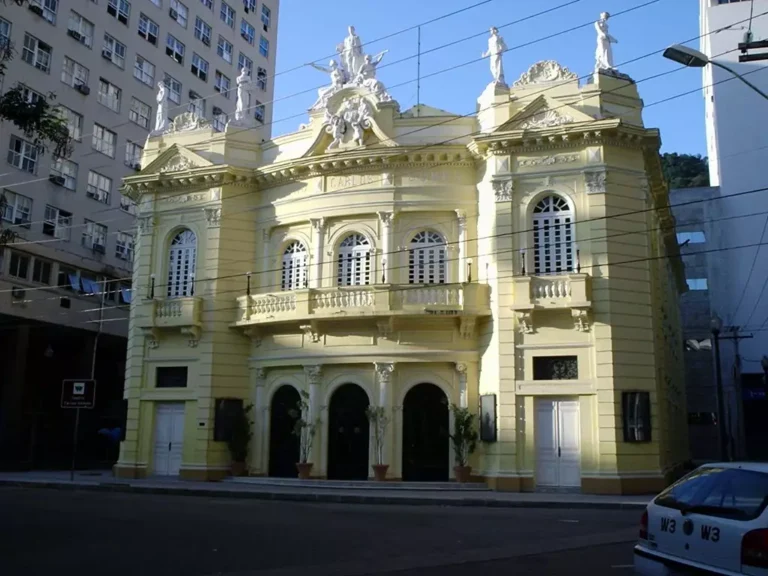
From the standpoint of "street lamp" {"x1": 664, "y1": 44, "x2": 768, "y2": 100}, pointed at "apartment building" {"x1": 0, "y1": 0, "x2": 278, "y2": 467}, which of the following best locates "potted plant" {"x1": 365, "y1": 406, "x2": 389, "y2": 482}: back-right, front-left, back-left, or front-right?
front-right

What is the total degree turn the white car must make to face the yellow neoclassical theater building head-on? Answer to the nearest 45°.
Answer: approximately 90° to its left

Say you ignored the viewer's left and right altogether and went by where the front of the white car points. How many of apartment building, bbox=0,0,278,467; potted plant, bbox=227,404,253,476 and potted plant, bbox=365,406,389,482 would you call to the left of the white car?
3

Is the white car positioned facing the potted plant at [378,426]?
no

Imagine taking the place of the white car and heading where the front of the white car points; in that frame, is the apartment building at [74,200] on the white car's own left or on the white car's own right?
on the white car's own left

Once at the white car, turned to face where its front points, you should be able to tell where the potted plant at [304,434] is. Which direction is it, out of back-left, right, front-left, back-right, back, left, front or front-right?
left

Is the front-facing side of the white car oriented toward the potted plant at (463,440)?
no

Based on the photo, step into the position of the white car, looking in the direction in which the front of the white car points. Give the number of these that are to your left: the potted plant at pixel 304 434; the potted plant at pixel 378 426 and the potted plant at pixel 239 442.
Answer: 3

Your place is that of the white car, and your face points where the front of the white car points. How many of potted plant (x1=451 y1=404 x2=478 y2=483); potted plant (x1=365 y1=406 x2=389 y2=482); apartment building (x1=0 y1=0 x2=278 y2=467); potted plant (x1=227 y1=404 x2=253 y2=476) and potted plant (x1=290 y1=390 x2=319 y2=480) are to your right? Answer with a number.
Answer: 0

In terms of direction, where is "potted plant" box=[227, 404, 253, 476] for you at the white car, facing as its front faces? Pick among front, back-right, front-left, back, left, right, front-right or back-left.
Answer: left

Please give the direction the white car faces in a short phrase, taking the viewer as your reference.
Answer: facing away from the viewer and to the right of the viewer

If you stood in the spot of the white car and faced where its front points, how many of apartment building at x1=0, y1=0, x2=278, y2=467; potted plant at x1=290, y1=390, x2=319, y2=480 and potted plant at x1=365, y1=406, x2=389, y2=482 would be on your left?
3
